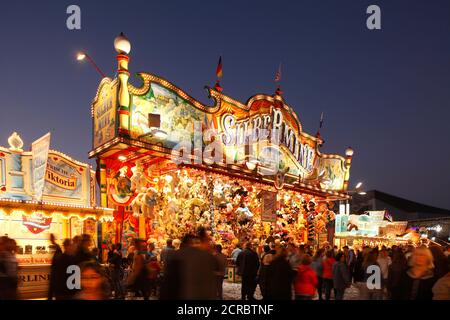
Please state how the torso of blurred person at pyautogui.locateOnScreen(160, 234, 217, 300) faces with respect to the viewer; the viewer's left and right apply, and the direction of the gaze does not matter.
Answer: facing away from the viewer

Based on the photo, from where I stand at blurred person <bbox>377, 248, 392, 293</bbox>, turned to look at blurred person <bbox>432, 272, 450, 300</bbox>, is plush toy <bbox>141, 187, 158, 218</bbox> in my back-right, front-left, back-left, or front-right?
back-right

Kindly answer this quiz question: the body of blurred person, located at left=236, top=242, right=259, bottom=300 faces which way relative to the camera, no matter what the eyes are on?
away from the camera

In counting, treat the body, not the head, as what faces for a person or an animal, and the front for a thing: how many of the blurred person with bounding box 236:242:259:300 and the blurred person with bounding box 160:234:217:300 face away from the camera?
2
